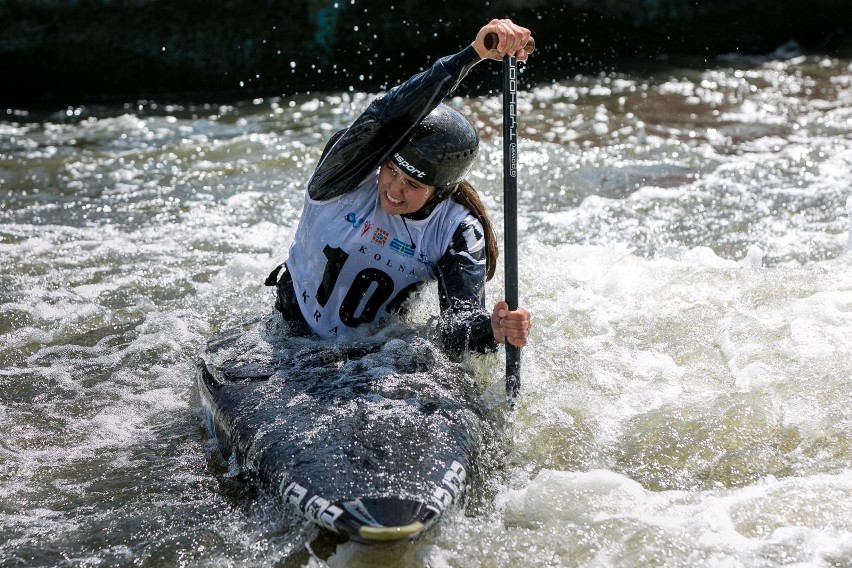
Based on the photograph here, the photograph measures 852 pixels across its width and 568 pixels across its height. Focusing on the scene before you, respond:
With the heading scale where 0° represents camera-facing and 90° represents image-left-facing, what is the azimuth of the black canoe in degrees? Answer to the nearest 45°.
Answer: approximately 0°
